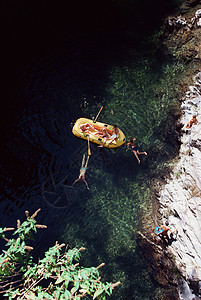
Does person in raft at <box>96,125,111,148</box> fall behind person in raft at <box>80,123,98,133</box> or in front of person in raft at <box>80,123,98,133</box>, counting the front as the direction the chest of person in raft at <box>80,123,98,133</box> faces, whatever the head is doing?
in front

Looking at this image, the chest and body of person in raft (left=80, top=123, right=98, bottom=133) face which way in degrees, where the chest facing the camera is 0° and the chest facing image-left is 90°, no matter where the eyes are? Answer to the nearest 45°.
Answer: approximately 270°
